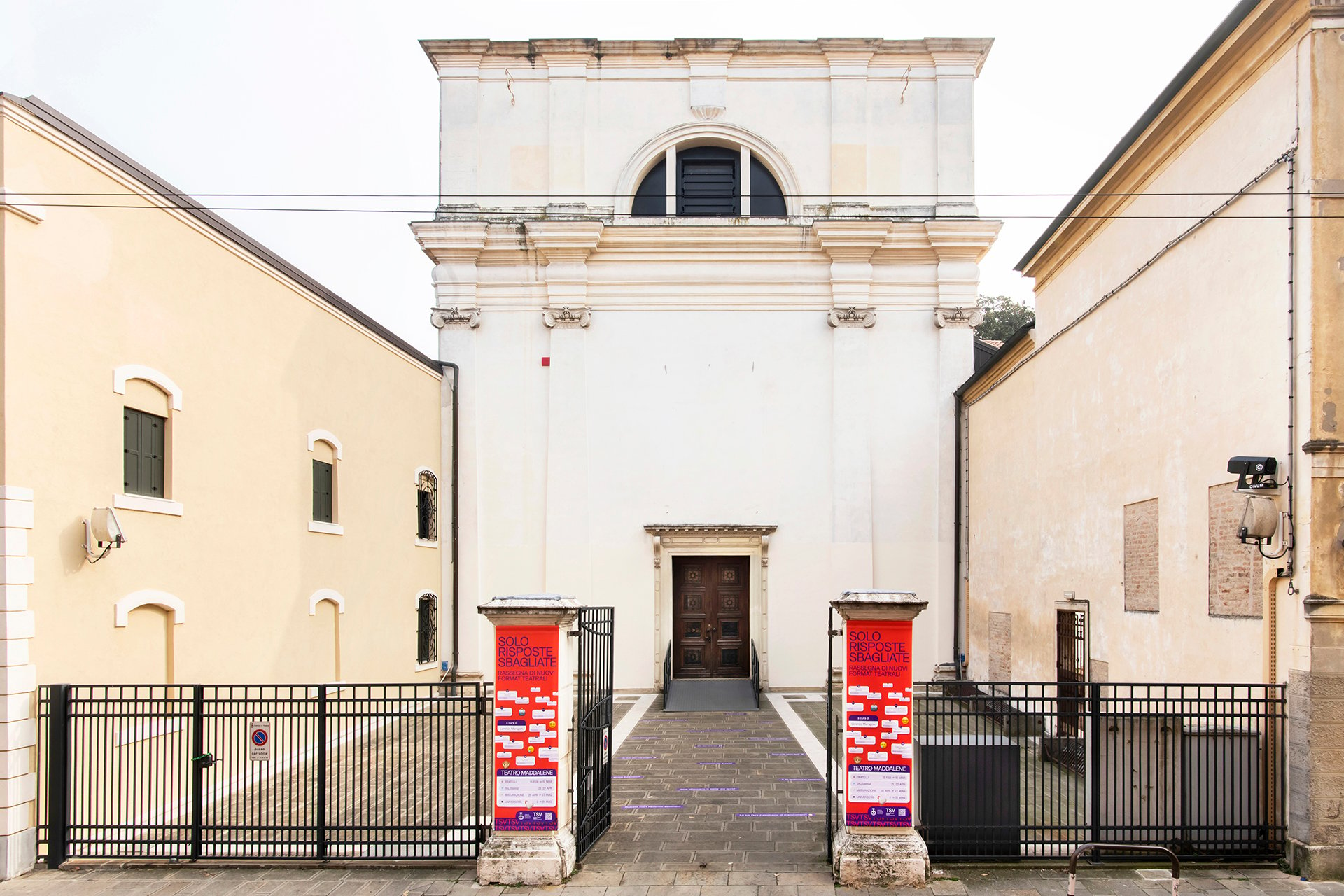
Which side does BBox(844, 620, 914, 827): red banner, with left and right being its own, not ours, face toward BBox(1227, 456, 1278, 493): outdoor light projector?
left

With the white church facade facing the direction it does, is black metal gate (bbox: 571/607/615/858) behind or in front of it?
in front

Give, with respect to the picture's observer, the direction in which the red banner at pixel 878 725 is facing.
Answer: facing the viewer

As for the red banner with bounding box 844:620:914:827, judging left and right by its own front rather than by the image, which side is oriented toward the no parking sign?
right

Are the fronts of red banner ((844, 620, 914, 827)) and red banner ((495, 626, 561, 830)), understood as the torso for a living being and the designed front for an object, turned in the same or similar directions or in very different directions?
same or similar directions

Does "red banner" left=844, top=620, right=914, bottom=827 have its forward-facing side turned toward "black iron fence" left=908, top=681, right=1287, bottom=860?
no

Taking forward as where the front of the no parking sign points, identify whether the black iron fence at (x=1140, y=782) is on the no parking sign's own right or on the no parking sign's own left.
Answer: on the no parking sign's own left

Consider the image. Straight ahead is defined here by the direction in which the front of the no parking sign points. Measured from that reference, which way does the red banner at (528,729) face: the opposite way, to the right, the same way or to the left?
the same way

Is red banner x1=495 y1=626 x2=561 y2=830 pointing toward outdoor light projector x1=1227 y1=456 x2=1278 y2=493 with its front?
no

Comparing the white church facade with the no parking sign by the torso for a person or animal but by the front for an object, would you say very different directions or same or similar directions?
same or similar directions

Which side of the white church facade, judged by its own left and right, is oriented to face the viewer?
front

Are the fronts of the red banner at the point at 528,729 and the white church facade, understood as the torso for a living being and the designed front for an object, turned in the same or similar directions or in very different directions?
same or similar directions

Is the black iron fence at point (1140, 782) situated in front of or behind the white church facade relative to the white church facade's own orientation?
in front

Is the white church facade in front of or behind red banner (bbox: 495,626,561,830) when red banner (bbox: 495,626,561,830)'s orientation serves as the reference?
behind

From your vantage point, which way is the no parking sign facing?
toward the camera
